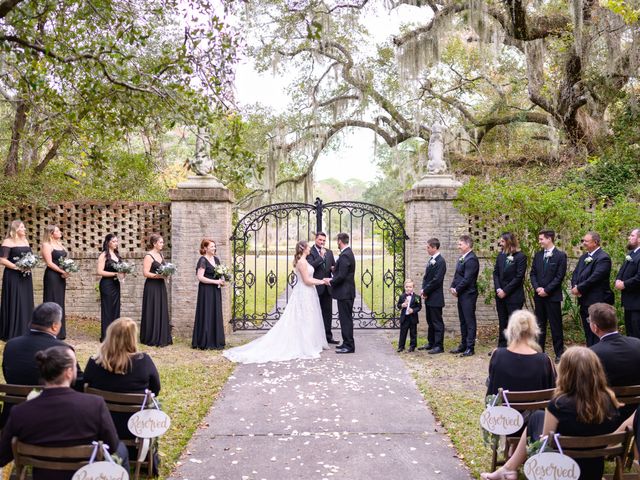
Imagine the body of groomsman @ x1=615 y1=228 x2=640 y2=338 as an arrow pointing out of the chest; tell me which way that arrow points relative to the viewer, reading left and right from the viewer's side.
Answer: facing to the left of the viewer

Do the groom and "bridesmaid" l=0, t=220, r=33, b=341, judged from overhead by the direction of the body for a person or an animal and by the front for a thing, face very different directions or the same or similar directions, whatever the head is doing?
very different directions

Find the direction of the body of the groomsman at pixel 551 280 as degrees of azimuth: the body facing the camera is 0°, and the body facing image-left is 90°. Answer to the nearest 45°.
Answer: approximately 45°

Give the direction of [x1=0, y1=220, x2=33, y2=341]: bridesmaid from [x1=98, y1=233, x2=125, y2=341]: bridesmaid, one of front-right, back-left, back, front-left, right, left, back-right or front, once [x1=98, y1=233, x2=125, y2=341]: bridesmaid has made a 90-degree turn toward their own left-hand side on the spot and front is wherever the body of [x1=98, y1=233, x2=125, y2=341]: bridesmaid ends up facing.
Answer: back-left

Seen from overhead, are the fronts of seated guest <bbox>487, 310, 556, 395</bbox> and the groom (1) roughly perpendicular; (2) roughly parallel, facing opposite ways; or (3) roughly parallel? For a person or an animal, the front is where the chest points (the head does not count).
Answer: roughly perpendicular

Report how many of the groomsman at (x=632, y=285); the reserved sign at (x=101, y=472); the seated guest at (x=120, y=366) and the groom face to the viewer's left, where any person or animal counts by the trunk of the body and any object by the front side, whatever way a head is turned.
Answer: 2

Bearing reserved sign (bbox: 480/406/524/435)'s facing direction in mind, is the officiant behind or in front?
behind

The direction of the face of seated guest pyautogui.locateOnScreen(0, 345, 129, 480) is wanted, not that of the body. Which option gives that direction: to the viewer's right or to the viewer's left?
to the viewer's right

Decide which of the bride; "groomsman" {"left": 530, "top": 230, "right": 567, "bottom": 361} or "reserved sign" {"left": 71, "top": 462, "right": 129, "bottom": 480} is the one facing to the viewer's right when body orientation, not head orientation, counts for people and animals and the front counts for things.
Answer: the bride

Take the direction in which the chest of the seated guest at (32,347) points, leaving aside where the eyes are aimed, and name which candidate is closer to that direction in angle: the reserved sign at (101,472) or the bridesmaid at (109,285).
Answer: the bridesmaid

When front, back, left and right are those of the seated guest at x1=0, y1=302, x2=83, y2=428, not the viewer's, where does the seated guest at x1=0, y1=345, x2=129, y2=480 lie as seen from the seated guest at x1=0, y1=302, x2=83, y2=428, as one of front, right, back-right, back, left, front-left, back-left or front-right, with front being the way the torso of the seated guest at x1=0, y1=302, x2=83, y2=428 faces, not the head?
back-right

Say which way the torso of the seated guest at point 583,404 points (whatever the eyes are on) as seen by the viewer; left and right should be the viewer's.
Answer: facing away from the viewer and to the left of the viewer

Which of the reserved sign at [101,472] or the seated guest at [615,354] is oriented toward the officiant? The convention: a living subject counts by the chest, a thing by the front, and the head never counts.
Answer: the seated guest
